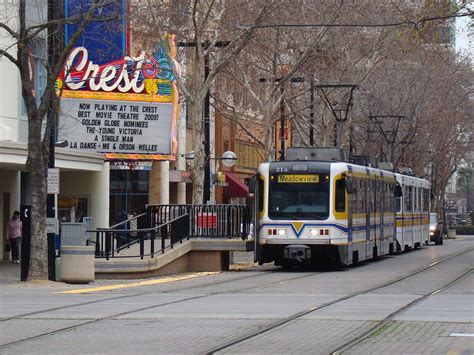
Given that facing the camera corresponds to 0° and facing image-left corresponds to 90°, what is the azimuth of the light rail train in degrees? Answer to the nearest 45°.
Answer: approximately 45°

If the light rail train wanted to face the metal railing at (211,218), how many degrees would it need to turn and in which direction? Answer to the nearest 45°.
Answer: approximately 45° to its right

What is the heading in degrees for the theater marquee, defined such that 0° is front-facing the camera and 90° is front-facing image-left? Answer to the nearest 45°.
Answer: approximately 0°

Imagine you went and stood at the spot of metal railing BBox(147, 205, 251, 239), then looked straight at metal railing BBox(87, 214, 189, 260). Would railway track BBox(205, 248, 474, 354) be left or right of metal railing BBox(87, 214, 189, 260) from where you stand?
left
